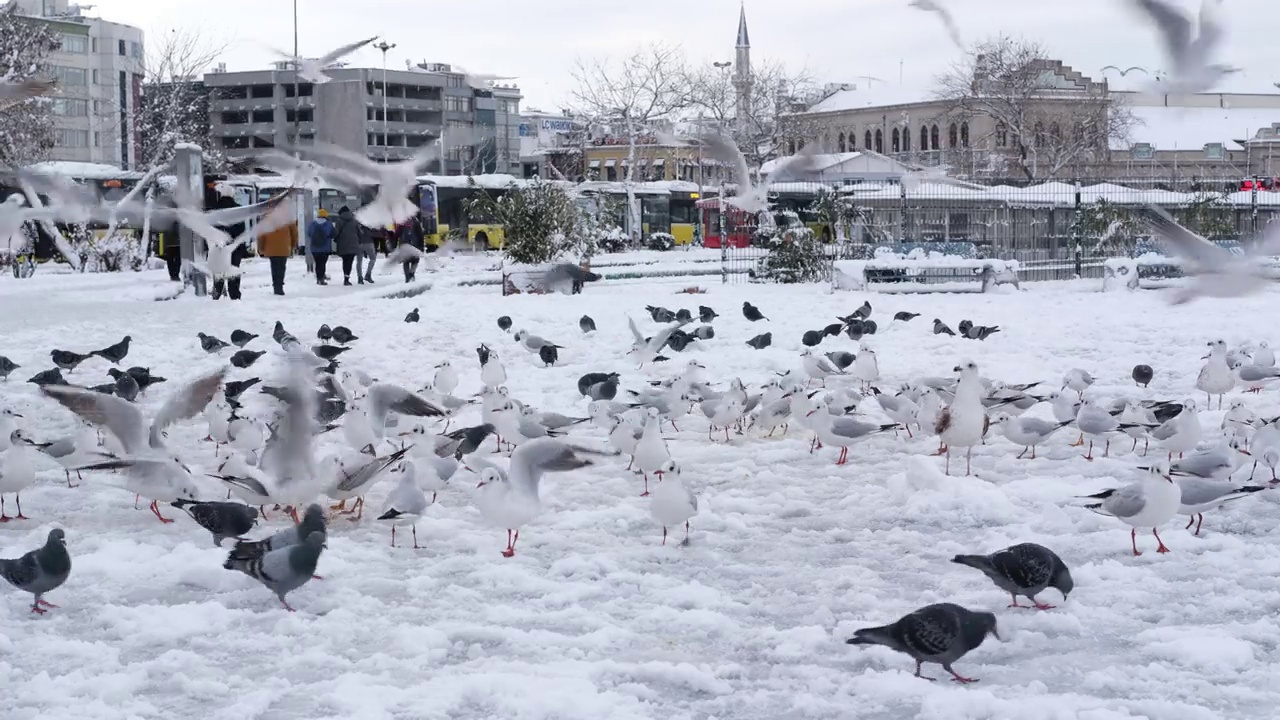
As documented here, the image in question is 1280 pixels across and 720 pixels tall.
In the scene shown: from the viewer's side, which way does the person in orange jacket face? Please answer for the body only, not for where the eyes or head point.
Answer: away from the camera

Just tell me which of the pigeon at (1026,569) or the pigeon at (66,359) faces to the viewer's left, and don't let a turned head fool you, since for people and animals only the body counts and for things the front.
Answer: the pigeon at (66,359)

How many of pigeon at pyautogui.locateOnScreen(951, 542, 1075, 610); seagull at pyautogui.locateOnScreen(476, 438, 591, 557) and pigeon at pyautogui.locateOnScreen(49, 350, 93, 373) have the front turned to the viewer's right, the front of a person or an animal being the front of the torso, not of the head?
1

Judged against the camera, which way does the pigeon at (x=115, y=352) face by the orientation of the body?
to the viewer's right

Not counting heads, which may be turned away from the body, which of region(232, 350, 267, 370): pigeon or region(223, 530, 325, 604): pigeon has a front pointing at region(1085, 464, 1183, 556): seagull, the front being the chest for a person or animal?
region(223, 530, 325, 604): pigeon

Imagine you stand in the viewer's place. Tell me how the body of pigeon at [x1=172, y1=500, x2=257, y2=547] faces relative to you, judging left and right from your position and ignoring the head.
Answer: facing to the right of the viewer

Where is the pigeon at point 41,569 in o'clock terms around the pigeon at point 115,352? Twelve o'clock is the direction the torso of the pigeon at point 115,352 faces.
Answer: the pigeon at point 41,569 is roughly at 3 o'clock from the pigeon at point 115,352.

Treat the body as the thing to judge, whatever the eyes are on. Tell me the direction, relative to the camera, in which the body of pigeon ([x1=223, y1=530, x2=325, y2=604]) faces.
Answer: to the viewer's right

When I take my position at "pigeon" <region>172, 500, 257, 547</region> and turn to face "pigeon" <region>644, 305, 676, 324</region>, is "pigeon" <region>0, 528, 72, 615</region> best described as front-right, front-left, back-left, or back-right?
back-left

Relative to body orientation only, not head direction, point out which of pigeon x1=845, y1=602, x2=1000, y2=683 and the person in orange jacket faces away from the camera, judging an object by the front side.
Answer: the person in orange jacket

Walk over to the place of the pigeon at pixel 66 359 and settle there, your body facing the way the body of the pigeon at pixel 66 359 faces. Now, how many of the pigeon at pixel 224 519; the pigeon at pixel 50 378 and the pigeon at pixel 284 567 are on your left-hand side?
3

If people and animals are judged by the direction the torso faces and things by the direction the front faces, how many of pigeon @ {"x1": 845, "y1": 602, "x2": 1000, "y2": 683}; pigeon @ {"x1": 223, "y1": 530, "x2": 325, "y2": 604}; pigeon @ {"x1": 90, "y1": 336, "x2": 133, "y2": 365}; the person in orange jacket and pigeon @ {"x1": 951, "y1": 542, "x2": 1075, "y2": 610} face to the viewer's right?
4
